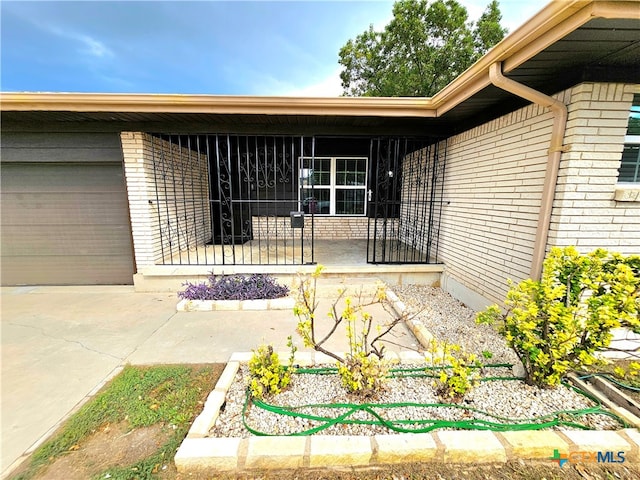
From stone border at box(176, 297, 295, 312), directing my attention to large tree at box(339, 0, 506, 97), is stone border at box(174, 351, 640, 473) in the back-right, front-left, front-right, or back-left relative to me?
back-right

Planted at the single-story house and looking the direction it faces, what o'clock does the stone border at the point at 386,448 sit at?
The stone border is roughly at 1 o'clock from the single-story house.

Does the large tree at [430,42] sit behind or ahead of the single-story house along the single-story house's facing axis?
behind

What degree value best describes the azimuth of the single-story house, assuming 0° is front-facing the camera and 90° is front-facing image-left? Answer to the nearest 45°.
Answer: approximately 0°

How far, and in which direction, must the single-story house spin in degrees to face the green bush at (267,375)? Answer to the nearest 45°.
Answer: approximately 45° to its right

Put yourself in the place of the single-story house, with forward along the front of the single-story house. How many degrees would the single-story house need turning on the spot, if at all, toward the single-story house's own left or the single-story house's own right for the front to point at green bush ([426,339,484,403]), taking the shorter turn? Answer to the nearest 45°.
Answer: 0° — it already faces it

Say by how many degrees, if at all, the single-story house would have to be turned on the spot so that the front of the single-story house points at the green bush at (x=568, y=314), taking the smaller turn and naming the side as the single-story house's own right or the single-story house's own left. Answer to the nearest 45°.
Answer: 0° — it already faces it

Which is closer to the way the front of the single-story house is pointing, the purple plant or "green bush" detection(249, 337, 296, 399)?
the green bush
